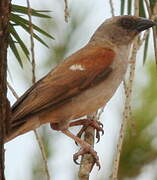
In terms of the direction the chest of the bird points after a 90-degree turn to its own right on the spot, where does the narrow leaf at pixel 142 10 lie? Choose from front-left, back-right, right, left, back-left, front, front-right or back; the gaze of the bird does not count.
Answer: left

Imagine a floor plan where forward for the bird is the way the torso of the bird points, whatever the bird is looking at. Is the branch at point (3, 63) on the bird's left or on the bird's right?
on the bird's right

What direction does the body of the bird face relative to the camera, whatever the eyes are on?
to the viewer's right
